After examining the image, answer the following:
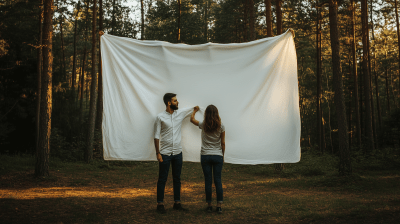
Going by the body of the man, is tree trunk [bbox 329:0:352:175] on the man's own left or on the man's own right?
on the man's own left

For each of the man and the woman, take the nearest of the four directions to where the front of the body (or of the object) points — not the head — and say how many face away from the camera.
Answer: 1

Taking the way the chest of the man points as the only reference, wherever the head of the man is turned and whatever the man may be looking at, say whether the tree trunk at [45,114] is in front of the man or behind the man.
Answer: behind

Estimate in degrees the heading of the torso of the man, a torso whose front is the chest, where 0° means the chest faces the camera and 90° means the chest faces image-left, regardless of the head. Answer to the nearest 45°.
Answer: approximately 315°

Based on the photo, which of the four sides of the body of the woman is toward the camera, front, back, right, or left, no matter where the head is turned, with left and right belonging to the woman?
back

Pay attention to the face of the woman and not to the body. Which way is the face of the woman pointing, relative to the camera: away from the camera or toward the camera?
away from the camera

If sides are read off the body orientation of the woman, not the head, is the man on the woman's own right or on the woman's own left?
on the woman's own left

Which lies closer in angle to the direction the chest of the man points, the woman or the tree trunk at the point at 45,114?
the woman

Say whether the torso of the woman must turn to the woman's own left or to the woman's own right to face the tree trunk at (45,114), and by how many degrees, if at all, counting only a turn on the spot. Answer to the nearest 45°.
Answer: approximately 45° to the woman's own left

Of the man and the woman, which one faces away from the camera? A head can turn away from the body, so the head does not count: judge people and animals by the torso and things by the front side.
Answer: the woman
